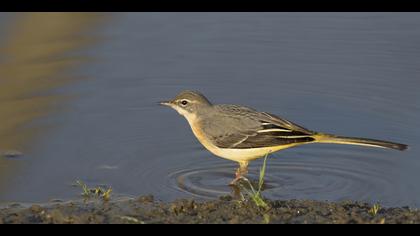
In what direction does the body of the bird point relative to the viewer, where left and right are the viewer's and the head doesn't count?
facing to the left of the viewer

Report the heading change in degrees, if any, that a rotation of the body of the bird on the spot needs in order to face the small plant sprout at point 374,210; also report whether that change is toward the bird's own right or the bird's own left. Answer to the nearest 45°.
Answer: approximately 135° to the bird's own left
